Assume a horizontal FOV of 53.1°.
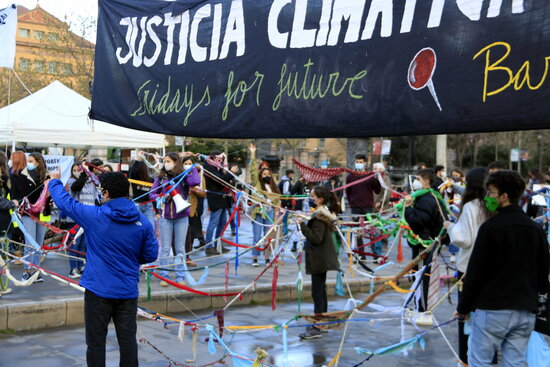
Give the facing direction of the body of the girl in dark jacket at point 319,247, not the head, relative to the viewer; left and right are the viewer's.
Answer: facing to the left of the viewer

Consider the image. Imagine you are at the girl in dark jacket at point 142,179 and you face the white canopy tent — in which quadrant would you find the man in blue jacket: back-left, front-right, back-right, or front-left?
back-left

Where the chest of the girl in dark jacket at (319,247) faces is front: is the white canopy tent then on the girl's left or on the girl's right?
on the girl's right

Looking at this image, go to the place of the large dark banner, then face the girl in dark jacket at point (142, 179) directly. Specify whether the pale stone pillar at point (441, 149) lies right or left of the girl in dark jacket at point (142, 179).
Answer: right
